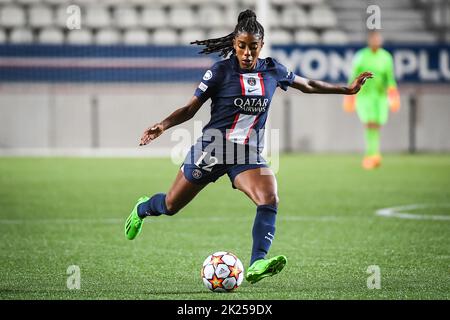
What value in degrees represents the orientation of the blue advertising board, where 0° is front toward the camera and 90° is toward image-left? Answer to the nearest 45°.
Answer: approximately 0°

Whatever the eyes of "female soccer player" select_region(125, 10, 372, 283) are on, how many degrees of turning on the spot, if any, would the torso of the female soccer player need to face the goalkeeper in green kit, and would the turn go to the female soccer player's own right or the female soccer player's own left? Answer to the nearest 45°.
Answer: approximately 135° to the female soccer player's own left

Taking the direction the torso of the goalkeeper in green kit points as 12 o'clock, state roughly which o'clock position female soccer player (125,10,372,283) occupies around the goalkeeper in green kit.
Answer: The female soccer player is roughly at 12 o'clock from the goalkeeper in green kit.

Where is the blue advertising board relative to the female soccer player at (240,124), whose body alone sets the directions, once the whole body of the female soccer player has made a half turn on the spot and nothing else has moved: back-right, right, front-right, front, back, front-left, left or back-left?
front-right

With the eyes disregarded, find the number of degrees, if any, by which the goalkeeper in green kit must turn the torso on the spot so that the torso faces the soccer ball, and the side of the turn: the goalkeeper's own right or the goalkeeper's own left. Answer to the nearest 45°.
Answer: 0° — they already face it

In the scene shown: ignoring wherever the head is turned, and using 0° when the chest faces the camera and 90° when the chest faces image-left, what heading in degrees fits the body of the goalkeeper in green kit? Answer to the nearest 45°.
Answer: approximately 0°

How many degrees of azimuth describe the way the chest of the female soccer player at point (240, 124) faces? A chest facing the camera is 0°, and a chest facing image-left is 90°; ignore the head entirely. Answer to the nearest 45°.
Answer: approximately 315°

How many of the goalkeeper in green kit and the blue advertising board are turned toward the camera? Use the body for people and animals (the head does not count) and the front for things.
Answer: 2
